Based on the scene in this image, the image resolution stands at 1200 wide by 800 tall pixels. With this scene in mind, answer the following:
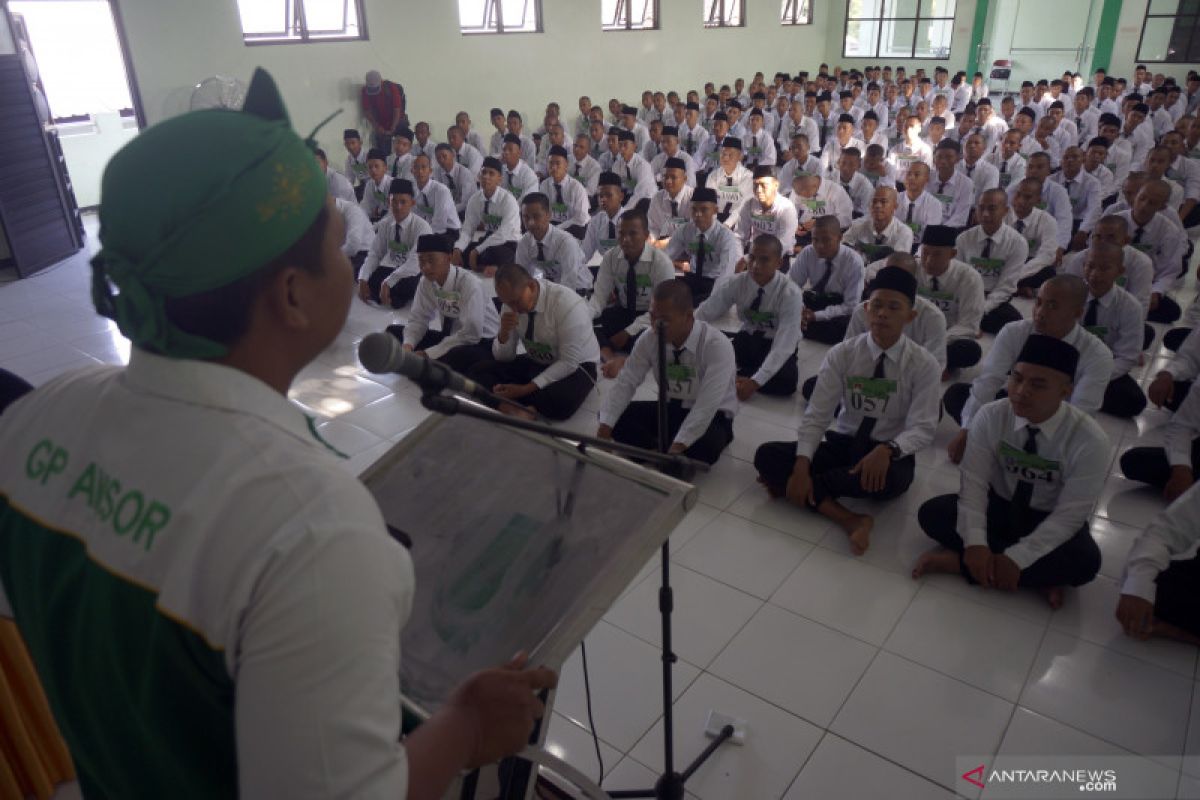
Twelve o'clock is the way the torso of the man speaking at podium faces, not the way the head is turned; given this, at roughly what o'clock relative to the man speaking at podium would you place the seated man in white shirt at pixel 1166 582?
The seated man in white shirt is roughly at 1 o'clock from the man speaking at podium.

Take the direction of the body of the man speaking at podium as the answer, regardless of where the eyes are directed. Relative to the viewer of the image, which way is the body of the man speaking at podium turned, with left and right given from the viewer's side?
facing away from the viewer and to the right of the viewer

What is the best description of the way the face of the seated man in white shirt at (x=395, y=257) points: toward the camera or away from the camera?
toward the camera

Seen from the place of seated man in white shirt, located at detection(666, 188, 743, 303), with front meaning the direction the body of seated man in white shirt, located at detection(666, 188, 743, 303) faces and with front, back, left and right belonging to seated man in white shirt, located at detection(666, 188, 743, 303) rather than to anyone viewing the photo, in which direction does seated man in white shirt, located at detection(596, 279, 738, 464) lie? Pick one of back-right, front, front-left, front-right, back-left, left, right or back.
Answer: front

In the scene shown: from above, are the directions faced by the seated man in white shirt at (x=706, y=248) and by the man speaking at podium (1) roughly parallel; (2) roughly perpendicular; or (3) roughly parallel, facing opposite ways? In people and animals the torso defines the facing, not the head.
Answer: roughly parallel, facing opposite ways

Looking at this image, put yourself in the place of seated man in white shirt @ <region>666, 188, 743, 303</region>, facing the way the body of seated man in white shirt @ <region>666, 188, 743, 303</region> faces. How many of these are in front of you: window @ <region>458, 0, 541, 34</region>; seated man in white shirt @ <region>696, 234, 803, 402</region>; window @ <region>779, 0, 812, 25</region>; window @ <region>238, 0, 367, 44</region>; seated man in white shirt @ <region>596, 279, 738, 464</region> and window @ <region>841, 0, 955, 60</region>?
2

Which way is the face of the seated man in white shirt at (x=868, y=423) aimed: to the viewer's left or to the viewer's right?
to the viewer's left

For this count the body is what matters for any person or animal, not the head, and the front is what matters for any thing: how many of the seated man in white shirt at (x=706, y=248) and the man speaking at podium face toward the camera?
1

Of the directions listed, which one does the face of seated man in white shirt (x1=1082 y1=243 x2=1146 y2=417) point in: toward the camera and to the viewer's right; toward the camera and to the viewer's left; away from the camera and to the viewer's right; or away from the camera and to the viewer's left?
toward the camera and to the viewer's left

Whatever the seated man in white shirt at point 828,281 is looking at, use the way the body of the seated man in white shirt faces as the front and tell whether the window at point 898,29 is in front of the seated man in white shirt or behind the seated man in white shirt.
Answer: behind

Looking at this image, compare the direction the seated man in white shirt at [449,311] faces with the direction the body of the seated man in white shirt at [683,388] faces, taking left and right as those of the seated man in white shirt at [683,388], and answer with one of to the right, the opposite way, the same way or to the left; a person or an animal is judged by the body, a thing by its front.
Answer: the same way

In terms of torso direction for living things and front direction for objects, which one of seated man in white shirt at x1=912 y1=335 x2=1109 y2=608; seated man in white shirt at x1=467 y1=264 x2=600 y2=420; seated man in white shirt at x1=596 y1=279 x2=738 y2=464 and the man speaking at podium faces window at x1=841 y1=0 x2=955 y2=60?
the man speaking at podium

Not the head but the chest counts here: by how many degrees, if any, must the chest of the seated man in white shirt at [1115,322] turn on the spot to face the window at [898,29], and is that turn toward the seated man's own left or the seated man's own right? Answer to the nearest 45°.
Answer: approximately 135° to the seated man's own right

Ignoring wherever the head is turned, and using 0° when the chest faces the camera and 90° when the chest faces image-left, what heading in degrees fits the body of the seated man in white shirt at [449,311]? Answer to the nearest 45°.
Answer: approximately 45°

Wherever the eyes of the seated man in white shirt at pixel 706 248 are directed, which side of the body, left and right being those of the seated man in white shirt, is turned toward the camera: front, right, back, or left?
front

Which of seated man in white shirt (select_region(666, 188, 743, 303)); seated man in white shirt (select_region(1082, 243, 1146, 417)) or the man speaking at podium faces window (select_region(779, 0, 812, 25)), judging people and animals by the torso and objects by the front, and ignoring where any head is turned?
the man speaking at podium

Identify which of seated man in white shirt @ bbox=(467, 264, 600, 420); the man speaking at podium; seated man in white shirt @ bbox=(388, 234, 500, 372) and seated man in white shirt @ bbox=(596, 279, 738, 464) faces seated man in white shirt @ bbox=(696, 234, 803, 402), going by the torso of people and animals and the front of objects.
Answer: the man speaking at podium

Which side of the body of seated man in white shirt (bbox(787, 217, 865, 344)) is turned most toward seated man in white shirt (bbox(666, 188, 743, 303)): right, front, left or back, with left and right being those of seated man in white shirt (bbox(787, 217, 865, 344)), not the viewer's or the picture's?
right

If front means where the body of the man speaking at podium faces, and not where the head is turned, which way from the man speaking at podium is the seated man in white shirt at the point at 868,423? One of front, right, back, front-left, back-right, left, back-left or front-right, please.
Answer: front

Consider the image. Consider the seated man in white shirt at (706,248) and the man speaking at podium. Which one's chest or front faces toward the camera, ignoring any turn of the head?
the seated man in white shirt
